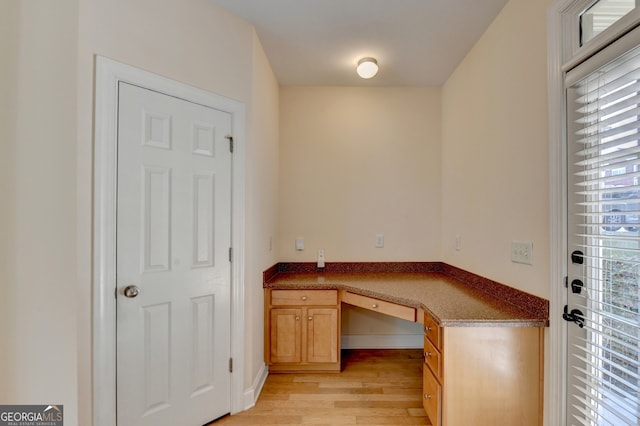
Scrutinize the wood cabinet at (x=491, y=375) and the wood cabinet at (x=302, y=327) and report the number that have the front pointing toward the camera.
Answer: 1

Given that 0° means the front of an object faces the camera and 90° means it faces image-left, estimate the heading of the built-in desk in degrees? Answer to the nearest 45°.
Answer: approximately 45°

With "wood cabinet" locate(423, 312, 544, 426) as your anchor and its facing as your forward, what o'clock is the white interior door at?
The white interior door is roughly at 11 o'clock from the wood cabinet.

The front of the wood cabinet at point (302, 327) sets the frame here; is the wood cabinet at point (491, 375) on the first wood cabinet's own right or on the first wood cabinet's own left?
on the first wood cabinet's own left

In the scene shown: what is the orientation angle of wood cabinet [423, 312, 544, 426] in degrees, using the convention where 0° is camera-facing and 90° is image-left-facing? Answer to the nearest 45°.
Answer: approximately 90°

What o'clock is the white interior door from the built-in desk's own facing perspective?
The white interior door is roughly at 1 o'clock from the built-in desk.

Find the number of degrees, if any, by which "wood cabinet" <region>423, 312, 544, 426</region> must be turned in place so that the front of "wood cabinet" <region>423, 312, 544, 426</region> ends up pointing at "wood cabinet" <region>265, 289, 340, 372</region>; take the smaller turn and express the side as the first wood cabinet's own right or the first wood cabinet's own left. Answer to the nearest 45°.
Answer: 0° — it already faces it

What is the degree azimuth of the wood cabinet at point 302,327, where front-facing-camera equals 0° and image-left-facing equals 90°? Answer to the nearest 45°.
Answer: approximately 0°
